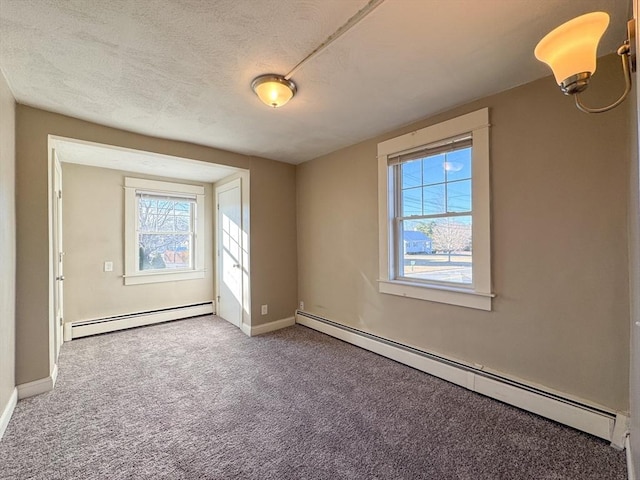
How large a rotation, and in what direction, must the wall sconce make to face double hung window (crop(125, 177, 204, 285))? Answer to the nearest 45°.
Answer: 0° — it already faces it

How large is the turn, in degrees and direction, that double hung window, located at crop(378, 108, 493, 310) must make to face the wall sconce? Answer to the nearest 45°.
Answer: approximately 45° to its left

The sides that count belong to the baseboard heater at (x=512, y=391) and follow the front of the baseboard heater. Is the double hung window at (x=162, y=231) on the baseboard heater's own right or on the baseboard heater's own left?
on the baseboard heater's own right

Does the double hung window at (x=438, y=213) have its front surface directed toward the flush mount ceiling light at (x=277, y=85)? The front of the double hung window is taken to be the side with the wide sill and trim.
yes

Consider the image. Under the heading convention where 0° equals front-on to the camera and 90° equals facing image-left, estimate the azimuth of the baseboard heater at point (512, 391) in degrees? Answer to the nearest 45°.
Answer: approximately 45°

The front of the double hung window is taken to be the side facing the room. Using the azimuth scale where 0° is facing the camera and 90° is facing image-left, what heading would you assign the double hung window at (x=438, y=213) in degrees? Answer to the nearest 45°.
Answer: approximately 45°

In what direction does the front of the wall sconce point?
to the viewer's left

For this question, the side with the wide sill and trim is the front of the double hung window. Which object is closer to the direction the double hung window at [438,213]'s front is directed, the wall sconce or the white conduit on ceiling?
the white conduit on ceiling
